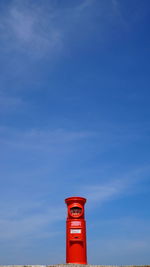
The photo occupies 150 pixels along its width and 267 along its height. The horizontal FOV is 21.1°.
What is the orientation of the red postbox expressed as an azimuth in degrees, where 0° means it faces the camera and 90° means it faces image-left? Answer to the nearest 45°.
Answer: approximately 0°
